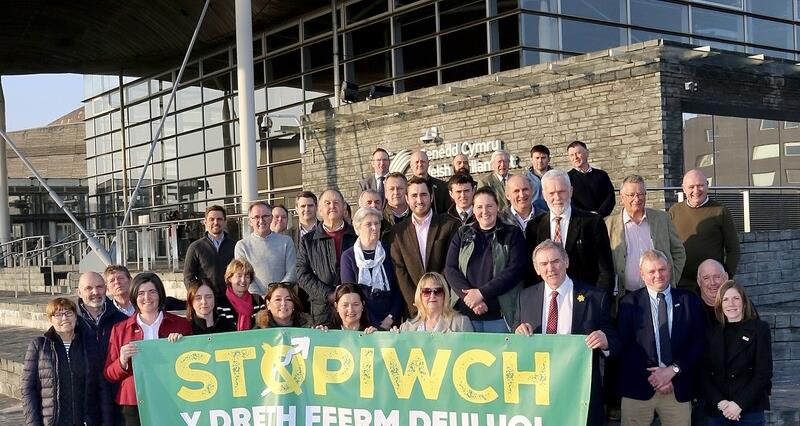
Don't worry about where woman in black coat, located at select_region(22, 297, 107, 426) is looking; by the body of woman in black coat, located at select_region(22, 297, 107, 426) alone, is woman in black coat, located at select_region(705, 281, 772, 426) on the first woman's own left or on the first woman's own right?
on the first woman's own left

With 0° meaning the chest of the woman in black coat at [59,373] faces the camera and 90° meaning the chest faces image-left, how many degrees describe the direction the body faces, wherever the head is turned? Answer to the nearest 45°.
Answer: approximately 0°

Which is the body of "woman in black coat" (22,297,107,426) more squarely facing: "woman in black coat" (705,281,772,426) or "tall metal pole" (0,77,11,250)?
the woman in black coat

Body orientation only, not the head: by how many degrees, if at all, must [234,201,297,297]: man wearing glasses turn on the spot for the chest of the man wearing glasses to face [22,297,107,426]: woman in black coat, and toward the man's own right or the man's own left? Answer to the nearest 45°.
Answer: approximately 45° to the man's own right

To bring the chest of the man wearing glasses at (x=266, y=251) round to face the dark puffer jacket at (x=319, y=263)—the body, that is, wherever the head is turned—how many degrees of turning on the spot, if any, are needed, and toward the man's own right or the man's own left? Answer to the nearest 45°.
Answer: approximately 45° to the man's own left

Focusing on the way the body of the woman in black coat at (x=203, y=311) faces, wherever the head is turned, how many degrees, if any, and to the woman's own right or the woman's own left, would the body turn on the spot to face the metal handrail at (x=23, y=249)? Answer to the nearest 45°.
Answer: approximately 180°
